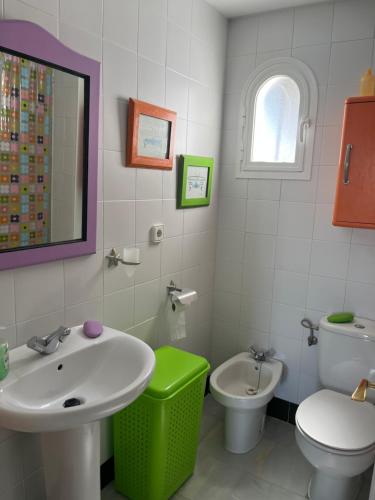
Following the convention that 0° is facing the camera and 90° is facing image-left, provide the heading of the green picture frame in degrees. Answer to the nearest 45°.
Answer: approximately 315°

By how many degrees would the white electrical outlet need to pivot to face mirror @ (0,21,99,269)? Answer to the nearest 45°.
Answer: approximately 90° to its right

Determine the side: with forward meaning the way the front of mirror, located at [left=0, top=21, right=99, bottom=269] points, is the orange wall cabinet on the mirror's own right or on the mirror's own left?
on the mirror's own left

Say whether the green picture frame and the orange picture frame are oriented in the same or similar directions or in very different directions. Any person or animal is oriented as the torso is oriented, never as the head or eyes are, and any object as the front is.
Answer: same or similar directions

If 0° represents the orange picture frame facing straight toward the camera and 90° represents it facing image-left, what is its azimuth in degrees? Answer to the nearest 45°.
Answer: approximately 315°

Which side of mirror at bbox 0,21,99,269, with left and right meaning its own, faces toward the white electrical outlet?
left

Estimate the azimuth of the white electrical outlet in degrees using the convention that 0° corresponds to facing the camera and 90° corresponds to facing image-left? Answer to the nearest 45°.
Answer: approximately 315°

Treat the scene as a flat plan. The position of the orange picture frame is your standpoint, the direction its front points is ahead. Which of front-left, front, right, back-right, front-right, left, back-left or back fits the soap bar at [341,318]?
front-left

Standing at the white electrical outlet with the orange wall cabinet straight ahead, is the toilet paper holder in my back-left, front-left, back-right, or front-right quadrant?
front-left

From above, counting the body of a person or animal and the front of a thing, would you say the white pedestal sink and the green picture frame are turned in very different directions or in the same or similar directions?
same or similar directions

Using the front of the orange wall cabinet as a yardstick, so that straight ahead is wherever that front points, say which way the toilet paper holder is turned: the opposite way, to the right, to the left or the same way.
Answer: to the left
